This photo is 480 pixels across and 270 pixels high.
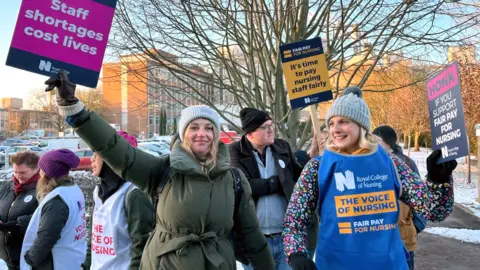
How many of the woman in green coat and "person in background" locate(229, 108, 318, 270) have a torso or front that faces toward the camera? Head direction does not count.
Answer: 2

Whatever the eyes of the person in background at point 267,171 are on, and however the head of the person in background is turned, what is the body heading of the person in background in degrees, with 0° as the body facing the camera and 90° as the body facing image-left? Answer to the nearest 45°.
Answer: approximately 0°

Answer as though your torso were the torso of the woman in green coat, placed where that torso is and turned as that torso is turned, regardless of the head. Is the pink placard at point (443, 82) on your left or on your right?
on your left

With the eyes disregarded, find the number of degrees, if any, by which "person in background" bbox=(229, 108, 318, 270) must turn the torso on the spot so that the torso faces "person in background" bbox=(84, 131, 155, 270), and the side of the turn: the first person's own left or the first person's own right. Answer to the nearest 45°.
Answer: approximately 45° to the first person's own right

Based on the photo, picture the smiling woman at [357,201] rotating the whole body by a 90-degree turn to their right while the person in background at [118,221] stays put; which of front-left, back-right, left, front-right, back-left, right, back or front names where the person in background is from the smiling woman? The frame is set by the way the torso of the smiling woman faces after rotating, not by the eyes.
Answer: front

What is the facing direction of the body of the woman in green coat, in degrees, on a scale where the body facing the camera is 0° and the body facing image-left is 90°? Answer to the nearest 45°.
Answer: approximately 0°

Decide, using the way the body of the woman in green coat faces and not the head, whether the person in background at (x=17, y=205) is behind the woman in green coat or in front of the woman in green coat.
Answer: behind

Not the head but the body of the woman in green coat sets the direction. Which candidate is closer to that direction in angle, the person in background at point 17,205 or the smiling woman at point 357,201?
the smiling woman

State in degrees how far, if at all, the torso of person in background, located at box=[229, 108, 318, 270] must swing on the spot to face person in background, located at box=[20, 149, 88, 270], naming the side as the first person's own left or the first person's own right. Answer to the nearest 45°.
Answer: approximately 90° to the first person's own right
